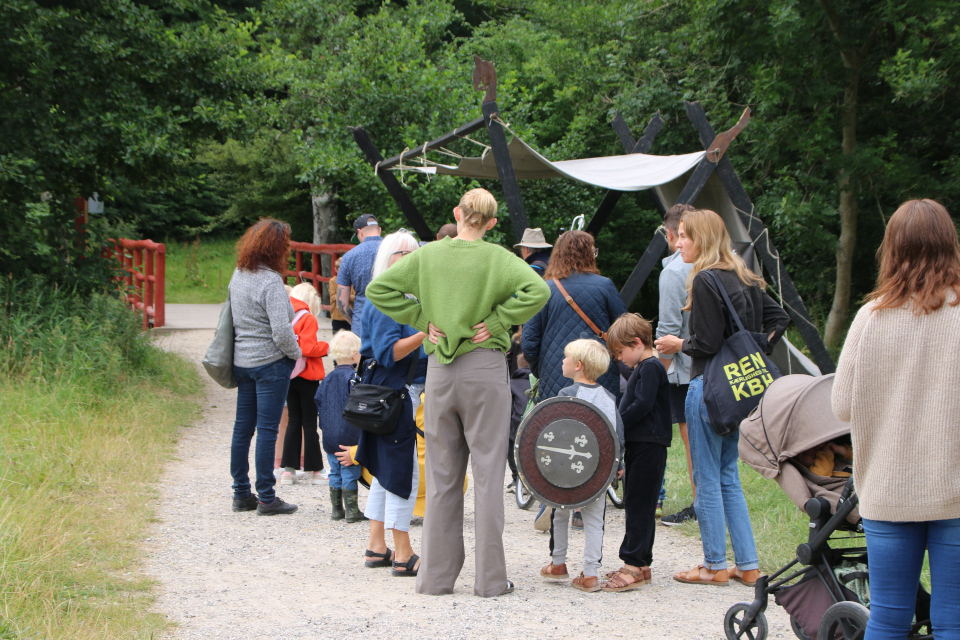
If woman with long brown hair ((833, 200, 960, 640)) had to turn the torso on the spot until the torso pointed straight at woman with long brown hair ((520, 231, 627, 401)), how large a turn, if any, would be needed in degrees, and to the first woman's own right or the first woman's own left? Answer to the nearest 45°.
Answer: approximately 45° to the first woman's own left

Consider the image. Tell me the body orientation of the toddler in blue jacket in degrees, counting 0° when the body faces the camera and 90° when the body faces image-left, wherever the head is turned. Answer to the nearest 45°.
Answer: approximately 225°

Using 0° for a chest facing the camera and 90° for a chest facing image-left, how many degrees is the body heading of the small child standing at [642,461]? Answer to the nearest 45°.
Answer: approximately 90°

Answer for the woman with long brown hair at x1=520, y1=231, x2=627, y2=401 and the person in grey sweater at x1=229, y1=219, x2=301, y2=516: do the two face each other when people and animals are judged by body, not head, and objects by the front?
no

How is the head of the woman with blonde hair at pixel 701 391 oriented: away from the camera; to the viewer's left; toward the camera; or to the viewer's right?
to the viewer's left

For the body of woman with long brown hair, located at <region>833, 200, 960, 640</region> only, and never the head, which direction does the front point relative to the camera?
away from the camera

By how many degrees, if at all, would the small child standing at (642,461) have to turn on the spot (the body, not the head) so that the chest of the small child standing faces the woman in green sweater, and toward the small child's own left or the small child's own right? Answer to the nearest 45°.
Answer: approximately 45° to the small child's own left

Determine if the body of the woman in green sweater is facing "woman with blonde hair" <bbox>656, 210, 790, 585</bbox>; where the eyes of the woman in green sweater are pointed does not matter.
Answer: no

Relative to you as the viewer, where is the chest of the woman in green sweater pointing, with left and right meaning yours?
facing away from the viewer

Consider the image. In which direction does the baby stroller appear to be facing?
to the viewer's left

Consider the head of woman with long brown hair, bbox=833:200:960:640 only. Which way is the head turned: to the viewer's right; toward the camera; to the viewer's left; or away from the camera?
away from the camera

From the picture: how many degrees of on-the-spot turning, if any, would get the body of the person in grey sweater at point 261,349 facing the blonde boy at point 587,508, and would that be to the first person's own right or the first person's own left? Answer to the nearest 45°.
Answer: approximately 90° to the first person's own right

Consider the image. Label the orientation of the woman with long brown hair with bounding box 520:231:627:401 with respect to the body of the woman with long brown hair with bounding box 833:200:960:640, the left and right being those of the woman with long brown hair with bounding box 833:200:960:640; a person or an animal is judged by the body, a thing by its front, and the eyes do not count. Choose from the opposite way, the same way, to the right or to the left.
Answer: the same way

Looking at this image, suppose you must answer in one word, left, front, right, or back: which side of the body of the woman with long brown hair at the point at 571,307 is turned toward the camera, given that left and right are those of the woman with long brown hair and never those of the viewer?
back

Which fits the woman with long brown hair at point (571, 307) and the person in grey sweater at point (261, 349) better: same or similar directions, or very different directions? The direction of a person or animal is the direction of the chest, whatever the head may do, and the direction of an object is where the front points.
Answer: same or similar directions

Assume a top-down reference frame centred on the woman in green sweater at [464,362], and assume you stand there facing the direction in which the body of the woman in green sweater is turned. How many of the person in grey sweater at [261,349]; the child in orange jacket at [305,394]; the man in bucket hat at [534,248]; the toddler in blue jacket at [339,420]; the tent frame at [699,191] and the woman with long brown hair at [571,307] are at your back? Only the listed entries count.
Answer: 0

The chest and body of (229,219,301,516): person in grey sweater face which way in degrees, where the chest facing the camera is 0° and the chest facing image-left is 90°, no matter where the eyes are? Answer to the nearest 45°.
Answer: approximately 225°

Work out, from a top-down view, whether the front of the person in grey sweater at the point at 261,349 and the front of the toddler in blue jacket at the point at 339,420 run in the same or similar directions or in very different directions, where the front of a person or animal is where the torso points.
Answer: same or similar directions
